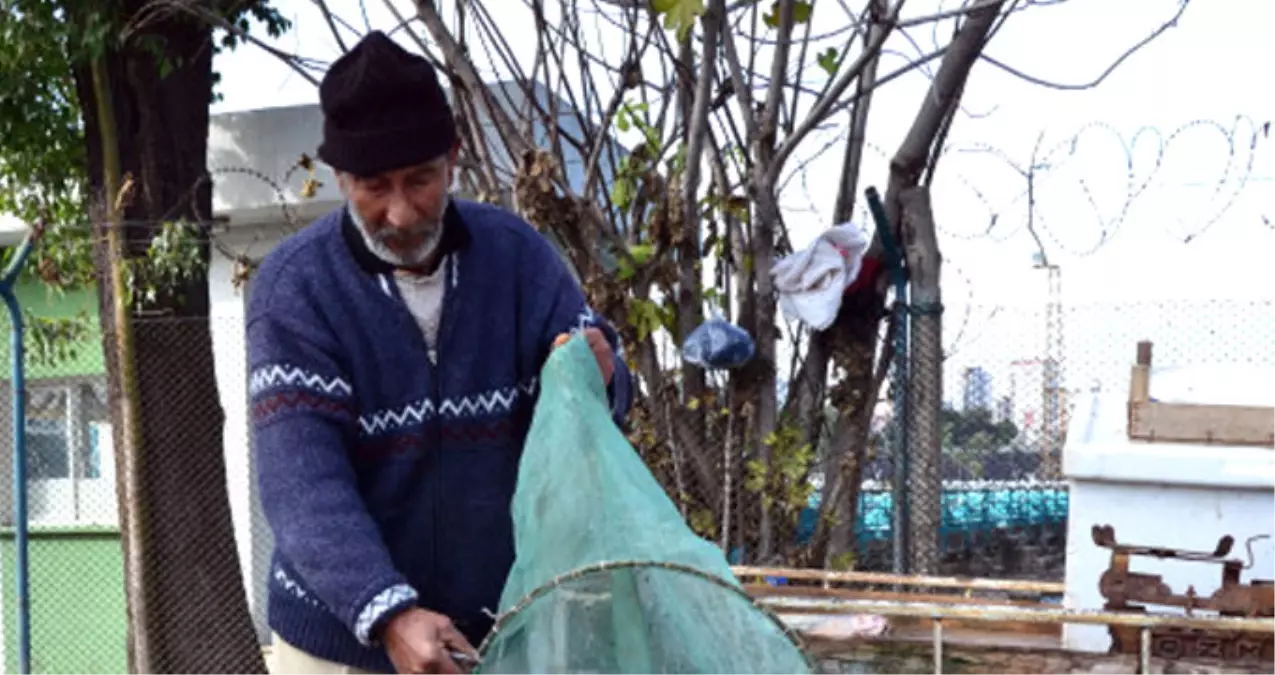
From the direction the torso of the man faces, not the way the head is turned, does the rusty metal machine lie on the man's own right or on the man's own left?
on the man's own left

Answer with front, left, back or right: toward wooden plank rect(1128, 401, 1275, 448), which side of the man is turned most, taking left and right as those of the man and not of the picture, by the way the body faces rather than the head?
left

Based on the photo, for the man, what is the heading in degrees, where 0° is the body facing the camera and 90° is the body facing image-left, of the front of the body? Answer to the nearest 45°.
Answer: approximately 315°

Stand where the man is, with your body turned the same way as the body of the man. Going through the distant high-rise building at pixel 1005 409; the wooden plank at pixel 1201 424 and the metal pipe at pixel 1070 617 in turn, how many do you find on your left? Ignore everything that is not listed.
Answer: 3

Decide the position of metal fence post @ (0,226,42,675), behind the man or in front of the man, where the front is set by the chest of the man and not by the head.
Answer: behind

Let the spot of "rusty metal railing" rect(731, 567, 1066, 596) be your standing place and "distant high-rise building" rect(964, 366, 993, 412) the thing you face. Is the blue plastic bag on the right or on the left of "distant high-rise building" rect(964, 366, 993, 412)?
left

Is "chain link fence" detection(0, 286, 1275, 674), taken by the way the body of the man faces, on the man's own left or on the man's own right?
on the man's own left

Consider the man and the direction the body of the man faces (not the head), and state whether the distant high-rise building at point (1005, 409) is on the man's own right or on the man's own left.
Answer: on the man's own left
